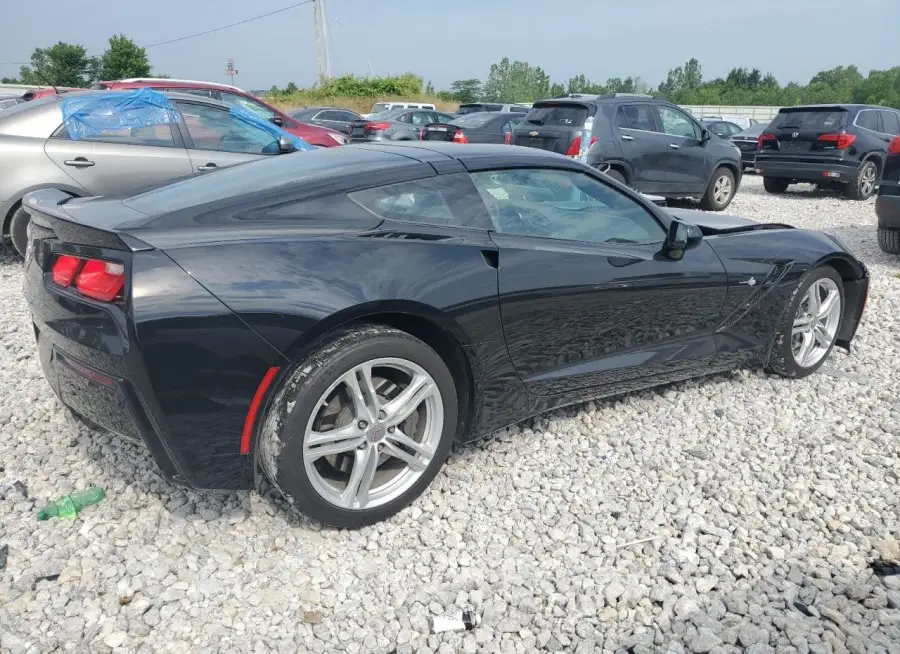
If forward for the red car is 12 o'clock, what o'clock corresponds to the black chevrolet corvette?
The black chevrolet corvette is roughly at 3 o'clock from the red car.

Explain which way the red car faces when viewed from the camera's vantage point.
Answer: facing to the right of the viewer

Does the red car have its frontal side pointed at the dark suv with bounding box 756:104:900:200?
yes

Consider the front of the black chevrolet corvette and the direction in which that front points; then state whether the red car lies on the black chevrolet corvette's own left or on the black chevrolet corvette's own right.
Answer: on the black chevrolet corvette's own left

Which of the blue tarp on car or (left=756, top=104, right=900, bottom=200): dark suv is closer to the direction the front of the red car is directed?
the dark suv

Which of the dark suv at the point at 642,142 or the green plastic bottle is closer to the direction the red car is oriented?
the dark suv

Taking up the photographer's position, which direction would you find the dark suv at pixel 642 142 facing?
facing away from the viewer and to the right of the viewer

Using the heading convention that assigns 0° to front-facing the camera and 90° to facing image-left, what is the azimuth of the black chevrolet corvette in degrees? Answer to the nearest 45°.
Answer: approximately 225°
